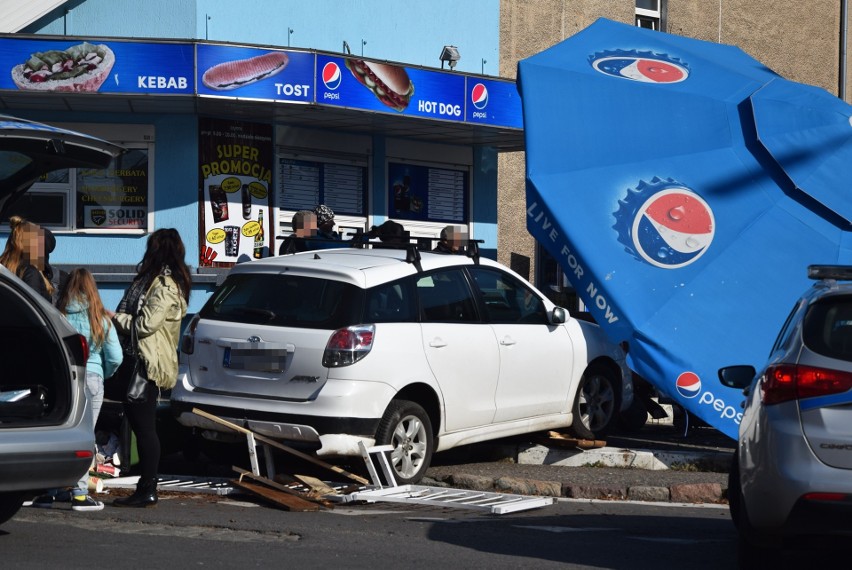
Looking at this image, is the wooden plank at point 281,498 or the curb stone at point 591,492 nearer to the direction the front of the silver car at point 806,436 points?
the curb stone

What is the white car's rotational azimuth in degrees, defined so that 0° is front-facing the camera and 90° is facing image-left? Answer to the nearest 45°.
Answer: approximately 225°

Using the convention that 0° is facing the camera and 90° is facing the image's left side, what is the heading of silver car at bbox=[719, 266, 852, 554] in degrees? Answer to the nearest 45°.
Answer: approximately 180°

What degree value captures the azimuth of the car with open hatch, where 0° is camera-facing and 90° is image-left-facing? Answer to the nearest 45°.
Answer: approximately 135°

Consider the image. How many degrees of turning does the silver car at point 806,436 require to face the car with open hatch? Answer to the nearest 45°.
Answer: approximately 90° to its left
